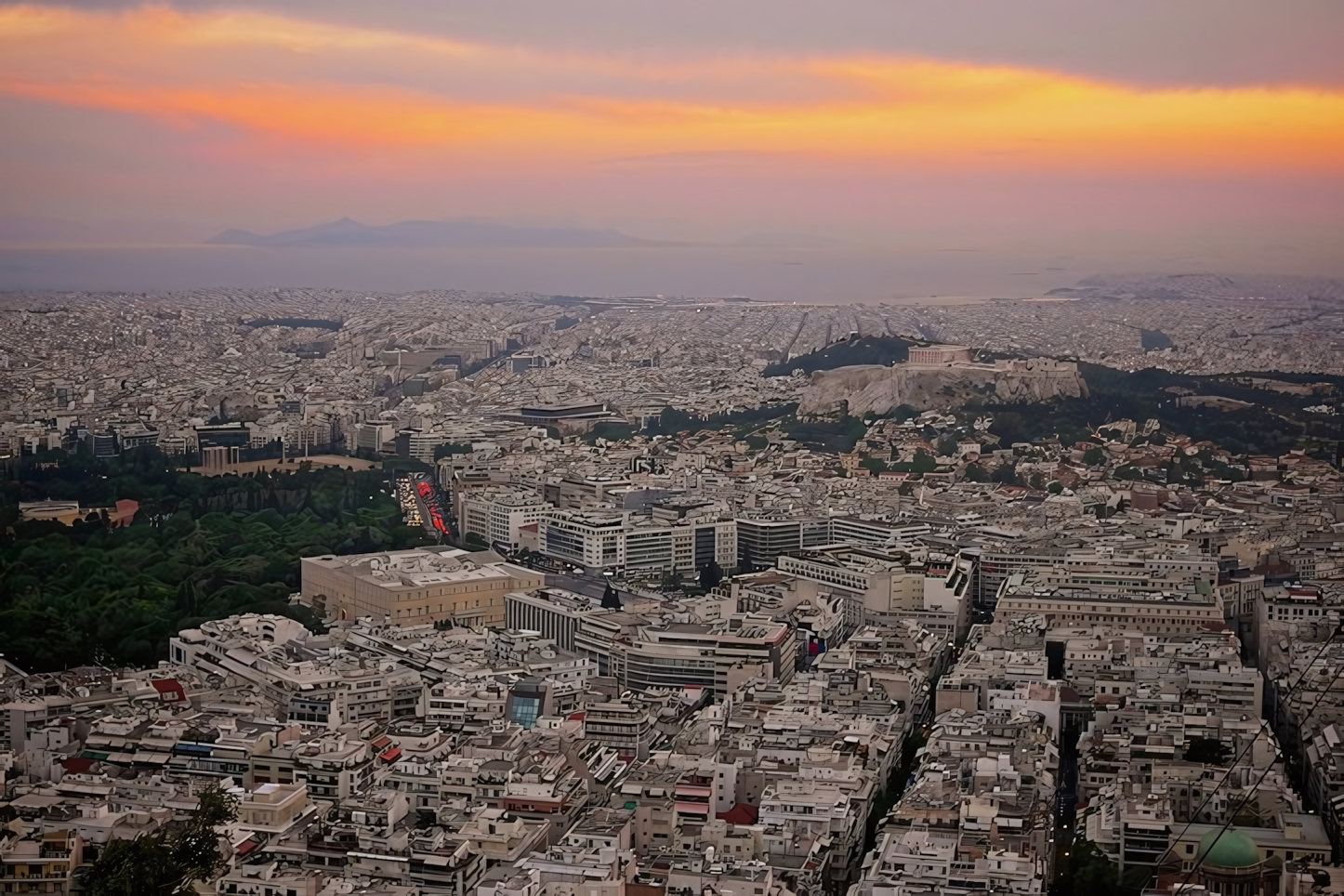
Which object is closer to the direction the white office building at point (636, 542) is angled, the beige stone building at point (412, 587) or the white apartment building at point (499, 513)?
the beige stone building

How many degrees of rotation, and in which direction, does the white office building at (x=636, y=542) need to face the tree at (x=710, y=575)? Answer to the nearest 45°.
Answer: approximately 45° to its left

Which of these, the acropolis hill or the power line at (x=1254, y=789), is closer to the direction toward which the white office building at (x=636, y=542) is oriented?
the power line
